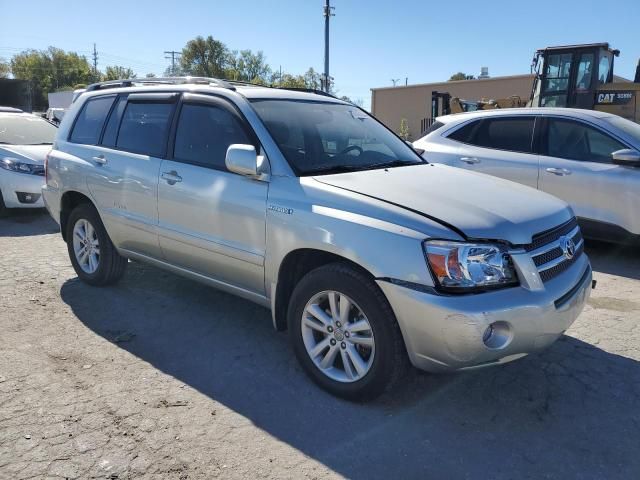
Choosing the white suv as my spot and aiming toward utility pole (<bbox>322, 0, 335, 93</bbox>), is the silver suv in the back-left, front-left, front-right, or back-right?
back-left

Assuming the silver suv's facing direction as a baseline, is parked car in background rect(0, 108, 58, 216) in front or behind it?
behind

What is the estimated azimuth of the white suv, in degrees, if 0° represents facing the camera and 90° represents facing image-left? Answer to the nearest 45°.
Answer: approximately 315°

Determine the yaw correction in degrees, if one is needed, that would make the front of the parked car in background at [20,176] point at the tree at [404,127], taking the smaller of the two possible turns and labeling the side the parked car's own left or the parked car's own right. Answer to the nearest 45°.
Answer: approximately 90° to the parked car's own left

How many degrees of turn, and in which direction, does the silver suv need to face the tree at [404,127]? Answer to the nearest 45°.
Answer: approximately 135° to its left

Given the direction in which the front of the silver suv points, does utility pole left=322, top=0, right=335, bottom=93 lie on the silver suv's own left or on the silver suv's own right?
on the silver suv's own left

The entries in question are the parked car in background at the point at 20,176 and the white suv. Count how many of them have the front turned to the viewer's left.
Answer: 0
